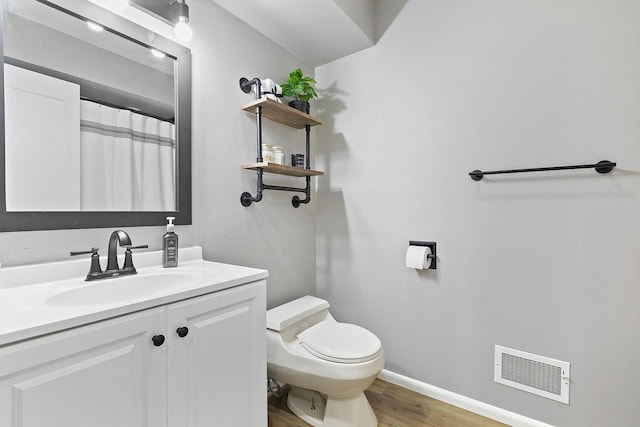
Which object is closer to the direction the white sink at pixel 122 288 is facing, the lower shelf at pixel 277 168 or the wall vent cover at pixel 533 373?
the wall vent cover

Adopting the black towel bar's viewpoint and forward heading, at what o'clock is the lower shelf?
The lower shelf is roughly at 2 o'clock from the black towel bar.

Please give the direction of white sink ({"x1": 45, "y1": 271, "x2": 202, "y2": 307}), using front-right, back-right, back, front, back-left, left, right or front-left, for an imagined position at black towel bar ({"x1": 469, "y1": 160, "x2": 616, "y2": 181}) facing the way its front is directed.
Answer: front-right

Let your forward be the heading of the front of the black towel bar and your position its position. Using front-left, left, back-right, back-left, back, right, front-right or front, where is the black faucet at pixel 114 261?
front-right
